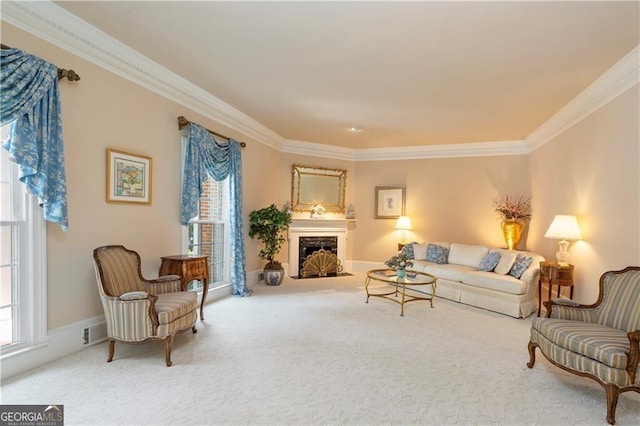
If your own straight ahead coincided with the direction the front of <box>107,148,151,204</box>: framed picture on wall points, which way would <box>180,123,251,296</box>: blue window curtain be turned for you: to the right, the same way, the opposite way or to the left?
the same way

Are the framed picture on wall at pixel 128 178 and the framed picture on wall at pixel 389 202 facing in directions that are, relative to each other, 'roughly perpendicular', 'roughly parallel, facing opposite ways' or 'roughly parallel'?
roughly perpendicular

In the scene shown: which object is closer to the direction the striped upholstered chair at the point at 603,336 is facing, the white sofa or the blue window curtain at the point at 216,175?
the blue window curtain

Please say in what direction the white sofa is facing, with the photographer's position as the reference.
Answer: facing the viewer and to the left of the viewer

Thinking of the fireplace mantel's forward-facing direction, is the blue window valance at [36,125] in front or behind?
in front

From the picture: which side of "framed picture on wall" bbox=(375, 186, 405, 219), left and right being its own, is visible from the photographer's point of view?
front

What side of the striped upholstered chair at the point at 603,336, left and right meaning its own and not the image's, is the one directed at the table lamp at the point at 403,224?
right

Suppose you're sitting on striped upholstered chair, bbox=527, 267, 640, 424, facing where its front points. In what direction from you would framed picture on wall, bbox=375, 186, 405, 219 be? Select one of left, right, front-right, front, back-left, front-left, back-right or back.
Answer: right

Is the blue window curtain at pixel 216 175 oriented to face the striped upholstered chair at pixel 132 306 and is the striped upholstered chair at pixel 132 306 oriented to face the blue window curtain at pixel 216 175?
no

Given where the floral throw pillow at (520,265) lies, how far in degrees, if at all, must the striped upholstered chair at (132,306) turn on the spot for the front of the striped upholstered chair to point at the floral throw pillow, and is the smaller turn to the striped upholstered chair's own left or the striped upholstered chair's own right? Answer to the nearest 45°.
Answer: approximately 45° to the striped upholstered chair's own left

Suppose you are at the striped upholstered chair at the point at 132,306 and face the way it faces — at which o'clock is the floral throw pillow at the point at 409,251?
The floral throw pillow is roughly at 10 o'clock from the striped upholstered chair.

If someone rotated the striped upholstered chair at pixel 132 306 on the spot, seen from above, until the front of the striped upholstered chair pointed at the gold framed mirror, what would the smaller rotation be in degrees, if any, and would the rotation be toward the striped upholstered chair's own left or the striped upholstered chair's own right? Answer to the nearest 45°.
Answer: approximately 90° to the striped upholstered chair's own left

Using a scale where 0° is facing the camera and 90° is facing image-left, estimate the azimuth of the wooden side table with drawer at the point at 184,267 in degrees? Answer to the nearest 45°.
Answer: approximately 315°

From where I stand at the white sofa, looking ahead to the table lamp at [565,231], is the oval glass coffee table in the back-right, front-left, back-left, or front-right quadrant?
back-right

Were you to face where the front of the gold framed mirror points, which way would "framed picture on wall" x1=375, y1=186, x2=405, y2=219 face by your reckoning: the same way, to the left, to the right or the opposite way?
the same way

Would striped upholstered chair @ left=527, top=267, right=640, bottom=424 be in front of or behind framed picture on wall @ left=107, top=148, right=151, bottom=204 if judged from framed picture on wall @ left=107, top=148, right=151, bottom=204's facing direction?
in front

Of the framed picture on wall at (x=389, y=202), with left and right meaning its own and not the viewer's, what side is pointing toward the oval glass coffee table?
front

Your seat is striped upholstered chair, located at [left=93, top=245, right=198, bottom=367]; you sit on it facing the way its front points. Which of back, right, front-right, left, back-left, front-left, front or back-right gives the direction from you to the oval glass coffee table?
front-left

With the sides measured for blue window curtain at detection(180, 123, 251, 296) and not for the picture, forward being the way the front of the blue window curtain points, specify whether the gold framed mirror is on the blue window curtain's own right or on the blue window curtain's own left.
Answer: on the blue window curtain's own left

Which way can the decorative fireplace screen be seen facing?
toward the camera

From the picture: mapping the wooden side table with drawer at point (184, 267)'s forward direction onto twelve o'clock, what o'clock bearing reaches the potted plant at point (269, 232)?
The potted plant is roughly at 9 o'clock from the wooden side table with drawer.
